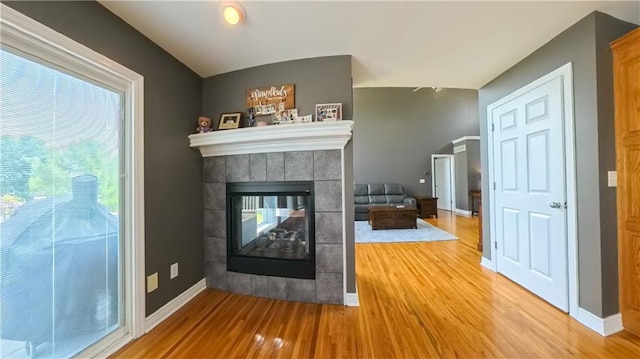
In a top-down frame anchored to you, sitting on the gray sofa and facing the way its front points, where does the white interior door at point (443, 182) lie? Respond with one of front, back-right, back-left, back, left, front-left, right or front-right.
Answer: back-left

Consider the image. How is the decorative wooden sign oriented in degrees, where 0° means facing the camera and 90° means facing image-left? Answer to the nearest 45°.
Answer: approximately 45°

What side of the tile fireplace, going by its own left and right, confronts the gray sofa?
back

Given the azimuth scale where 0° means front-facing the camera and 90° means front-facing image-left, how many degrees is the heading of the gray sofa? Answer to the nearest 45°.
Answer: approximately 0°

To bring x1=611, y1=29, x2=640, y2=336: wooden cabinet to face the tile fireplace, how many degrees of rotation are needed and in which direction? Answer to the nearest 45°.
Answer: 0° — it already faces it

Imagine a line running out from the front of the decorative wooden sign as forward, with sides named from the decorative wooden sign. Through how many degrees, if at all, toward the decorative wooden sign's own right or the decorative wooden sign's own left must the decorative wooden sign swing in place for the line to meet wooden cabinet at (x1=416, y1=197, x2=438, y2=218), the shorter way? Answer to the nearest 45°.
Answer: approximately 180°

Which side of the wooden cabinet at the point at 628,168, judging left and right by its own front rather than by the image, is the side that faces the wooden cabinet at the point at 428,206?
right

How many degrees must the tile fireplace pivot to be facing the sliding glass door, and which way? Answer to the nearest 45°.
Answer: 0° — it already faces it
